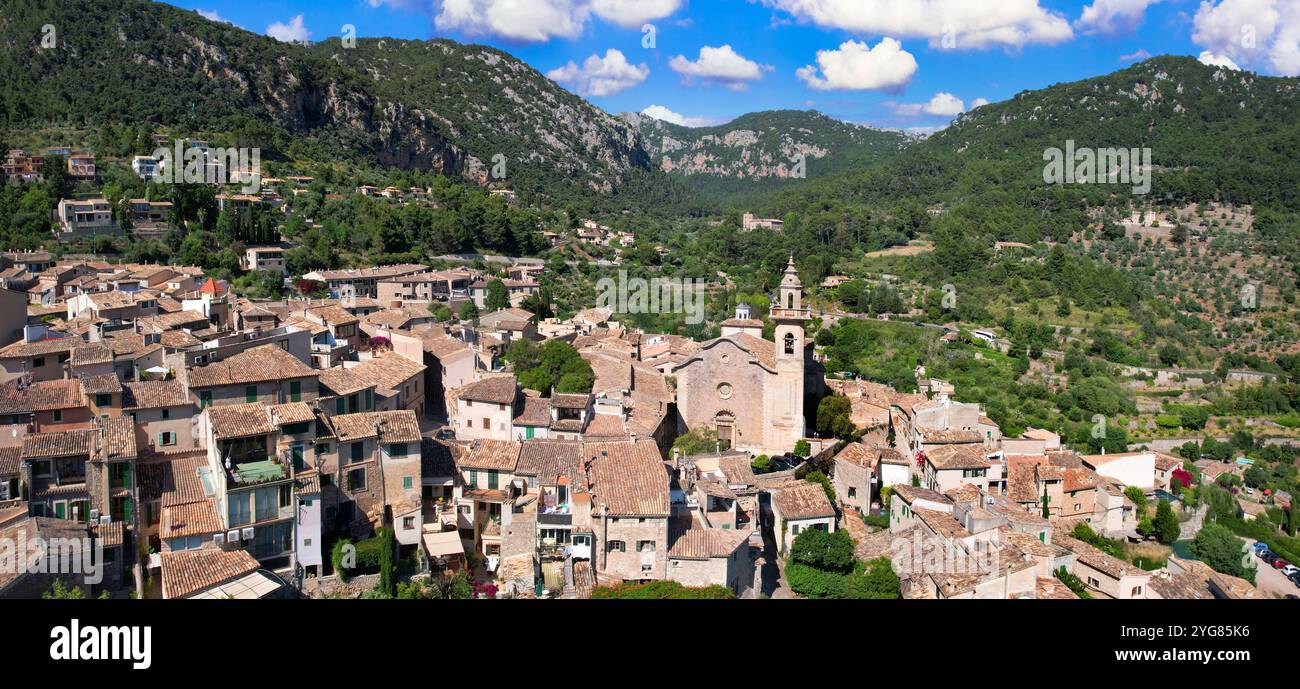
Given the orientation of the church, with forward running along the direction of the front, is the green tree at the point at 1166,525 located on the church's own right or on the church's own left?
on the church's own left

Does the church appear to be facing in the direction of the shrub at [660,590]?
yes

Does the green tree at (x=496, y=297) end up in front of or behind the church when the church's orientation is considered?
behind

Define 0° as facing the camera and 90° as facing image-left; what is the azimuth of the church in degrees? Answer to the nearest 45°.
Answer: approximately 0°

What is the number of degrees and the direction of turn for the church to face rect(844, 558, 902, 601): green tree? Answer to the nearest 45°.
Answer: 0° — it already faces it

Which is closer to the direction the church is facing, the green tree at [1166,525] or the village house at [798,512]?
the village house

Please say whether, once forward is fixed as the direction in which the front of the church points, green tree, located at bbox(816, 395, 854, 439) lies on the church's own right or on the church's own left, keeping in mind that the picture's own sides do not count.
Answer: on the church's own left

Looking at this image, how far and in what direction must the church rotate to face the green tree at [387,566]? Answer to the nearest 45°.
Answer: approximately 45° to its right

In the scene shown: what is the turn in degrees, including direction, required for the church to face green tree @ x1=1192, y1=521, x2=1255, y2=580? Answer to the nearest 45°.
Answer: approximately 90° to its left

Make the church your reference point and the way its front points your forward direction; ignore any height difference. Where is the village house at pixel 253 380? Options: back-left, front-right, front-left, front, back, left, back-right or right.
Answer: front-right
